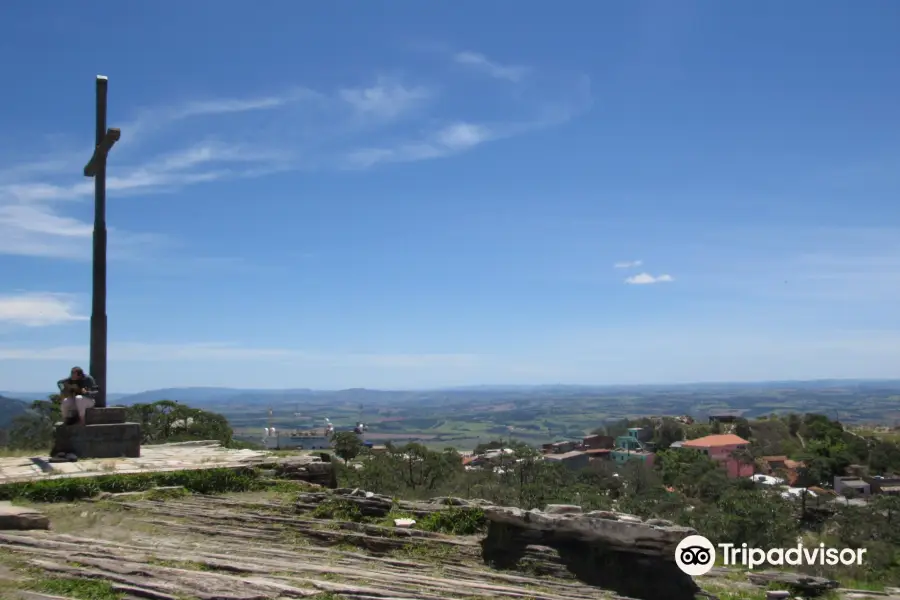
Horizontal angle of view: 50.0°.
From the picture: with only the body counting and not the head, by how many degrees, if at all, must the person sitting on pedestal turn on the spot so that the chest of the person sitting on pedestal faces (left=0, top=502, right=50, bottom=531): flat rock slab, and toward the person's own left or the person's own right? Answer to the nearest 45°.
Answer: approximately 45° to the person's own left

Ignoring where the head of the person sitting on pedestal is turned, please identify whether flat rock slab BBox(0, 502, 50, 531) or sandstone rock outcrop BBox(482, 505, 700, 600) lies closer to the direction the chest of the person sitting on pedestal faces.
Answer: the flat rock slab

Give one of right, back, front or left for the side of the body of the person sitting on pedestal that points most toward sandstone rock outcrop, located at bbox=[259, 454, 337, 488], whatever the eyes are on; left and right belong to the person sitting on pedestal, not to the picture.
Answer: left

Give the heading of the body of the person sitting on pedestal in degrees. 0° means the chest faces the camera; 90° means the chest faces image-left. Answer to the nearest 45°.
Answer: approximately 45°

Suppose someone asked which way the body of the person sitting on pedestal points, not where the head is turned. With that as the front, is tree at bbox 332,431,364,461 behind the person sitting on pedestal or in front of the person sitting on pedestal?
behind

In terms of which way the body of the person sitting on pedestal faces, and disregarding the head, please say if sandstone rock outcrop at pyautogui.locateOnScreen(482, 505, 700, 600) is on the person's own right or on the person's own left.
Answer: on the person's own left
